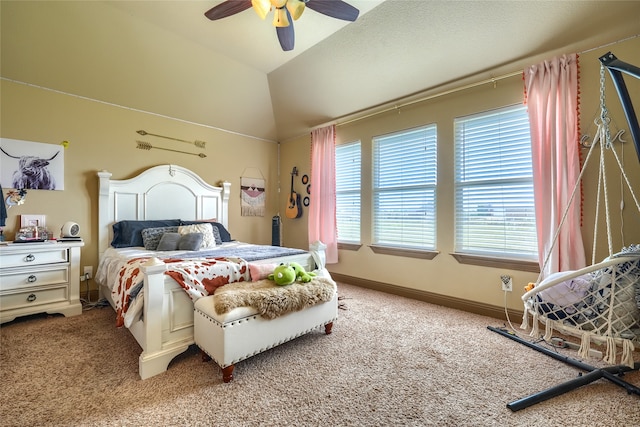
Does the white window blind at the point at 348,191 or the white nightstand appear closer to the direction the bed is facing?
the white window blind

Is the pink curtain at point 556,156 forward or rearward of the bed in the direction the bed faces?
forward

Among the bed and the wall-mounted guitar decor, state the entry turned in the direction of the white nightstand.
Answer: the wall-mounted guitar decor

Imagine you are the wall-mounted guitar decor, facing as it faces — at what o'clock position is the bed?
The bed is roughly at 12 o'clock from the wall-mounted guitar decor.

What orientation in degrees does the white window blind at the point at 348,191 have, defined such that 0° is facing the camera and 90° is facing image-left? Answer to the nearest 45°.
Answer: approximately 45°

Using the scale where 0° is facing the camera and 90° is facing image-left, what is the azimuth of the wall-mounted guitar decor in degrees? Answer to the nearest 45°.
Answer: approximately 45°

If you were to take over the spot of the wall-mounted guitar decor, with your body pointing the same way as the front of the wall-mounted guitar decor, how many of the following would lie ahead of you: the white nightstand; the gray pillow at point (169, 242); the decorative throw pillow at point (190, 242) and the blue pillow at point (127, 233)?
4

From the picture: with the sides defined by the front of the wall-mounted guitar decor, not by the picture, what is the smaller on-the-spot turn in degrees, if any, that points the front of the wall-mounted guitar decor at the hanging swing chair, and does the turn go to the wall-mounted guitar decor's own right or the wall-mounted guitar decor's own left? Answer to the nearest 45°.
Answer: approximately 90° to the wall-mounted guitar decor's own left

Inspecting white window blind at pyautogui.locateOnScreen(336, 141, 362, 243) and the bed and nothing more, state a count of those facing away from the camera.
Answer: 0

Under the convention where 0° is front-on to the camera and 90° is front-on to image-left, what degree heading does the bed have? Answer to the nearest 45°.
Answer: approximately 315°

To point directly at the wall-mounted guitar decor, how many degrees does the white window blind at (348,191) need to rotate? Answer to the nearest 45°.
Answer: approximately 90° to its right

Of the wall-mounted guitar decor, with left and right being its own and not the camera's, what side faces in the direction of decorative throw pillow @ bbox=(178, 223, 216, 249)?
front

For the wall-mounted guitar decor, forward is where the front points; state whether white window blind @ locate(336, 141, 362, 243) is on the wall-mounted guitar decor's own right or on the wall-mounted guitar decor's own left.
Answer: on the wall-mounted guitar decor's own left
